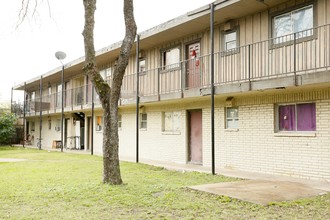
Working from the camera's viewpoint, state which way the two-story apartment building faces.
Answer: facing the viewer and to the left of the viewer

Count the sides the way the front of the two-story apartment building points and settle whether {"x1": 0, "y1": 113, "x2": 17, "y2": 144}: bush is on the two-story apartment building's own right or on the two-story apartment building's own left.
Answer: on the two-story apartment building's own right
